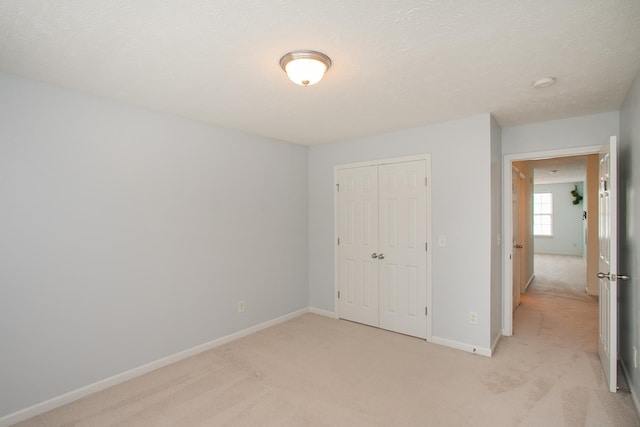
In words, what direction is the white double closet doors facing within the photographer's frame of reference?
facing the viewer and to the left of the viewer

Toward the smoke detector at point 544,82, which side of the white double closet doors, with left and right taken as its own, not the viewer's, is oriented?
left

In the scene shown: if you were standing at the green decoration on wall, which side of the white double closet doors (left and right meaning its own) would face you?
back

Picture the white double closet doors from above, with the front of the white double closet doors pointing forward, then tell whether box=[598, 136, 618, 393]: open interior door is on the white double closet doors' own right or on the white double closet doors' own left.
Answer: on the white double closet doors' own left

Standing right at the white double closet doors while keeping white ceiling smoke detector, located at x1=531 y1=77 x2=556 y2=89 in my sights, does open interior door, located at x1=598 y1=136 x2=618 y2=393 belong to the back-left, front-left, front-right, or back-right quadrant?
front-left

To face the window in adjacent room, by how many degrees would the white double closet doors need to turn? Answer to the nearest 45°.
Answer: approximately 180°
